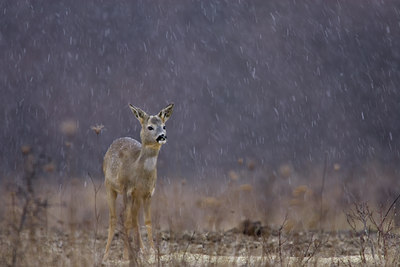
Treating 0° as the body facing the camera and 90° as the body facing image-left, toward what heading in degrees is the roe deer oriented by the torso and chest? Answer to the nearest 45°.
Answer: approximately 315°
